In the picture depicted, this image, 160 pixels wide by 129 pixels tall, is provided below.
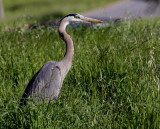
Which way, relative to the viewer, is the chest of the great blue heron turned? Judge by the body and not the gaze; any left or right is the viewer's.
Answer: facing to the right of the viewer
